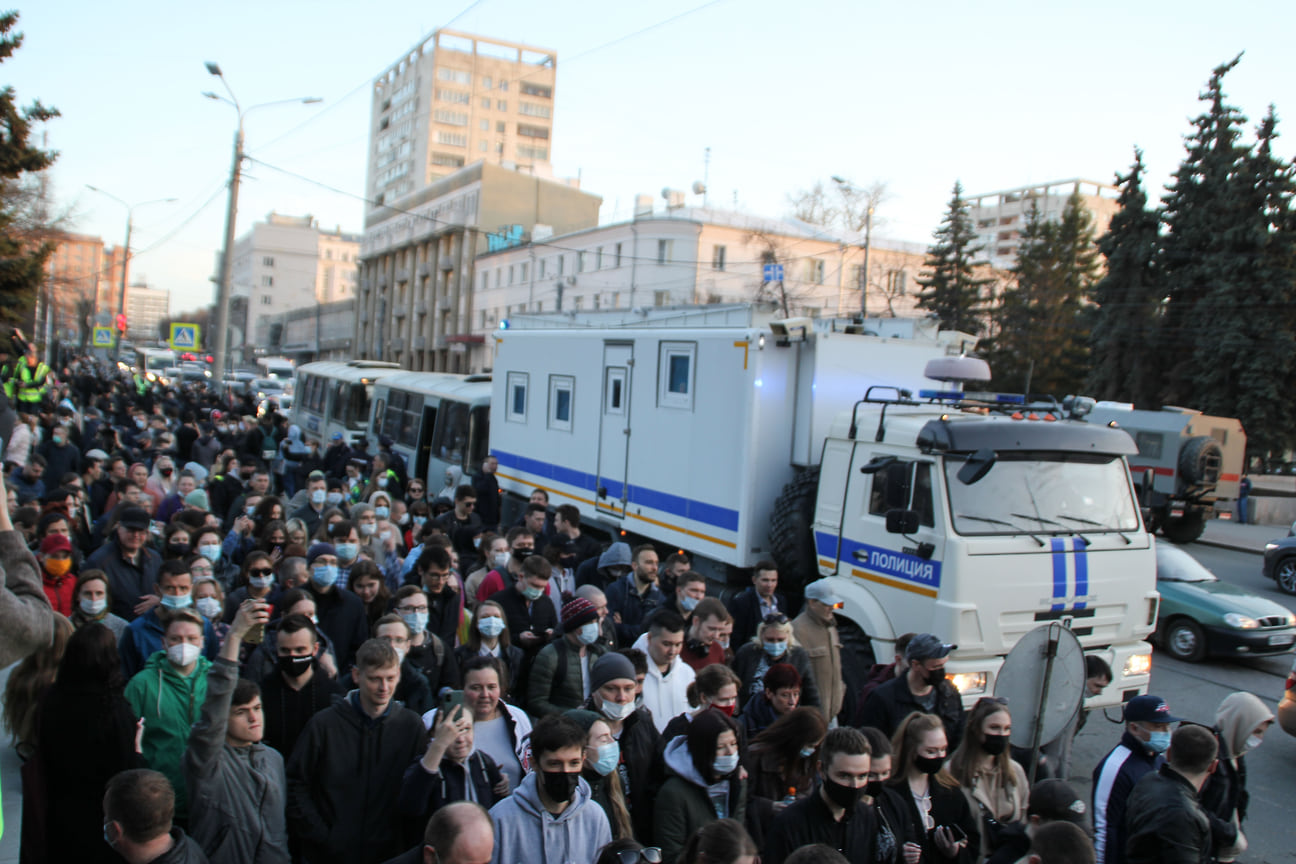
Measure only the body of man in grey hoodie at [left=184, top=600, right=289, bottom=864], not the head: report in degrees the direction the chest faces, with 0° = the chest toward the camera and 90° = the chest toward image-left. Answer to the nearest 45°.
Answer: approximately 315°

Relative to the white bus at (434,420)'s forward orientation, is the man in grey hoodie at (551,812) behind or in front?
in front

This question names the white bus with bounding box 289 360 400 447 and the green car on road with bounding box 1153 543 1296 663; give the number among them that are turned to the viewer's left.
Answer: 0

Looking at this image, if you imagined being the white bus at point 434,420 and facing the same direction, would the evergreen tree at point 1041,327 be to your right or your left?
on your left

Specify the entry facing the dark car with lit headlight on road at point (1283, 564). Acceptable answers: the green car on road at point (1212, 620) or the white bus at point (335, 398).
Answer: the white bus

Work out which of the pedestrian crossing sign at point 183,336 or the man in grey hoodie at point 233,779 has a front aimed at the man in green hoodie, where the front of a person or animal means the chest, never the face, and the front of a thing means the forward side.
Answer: the pedestrian crossing sign

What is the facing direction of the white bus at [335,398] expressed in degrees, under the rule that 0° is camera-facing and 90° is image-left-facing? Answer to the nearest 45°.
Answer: approximately 315°

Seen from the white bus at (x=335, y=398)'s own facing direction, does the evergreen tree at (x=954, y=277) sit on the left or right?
on its left
